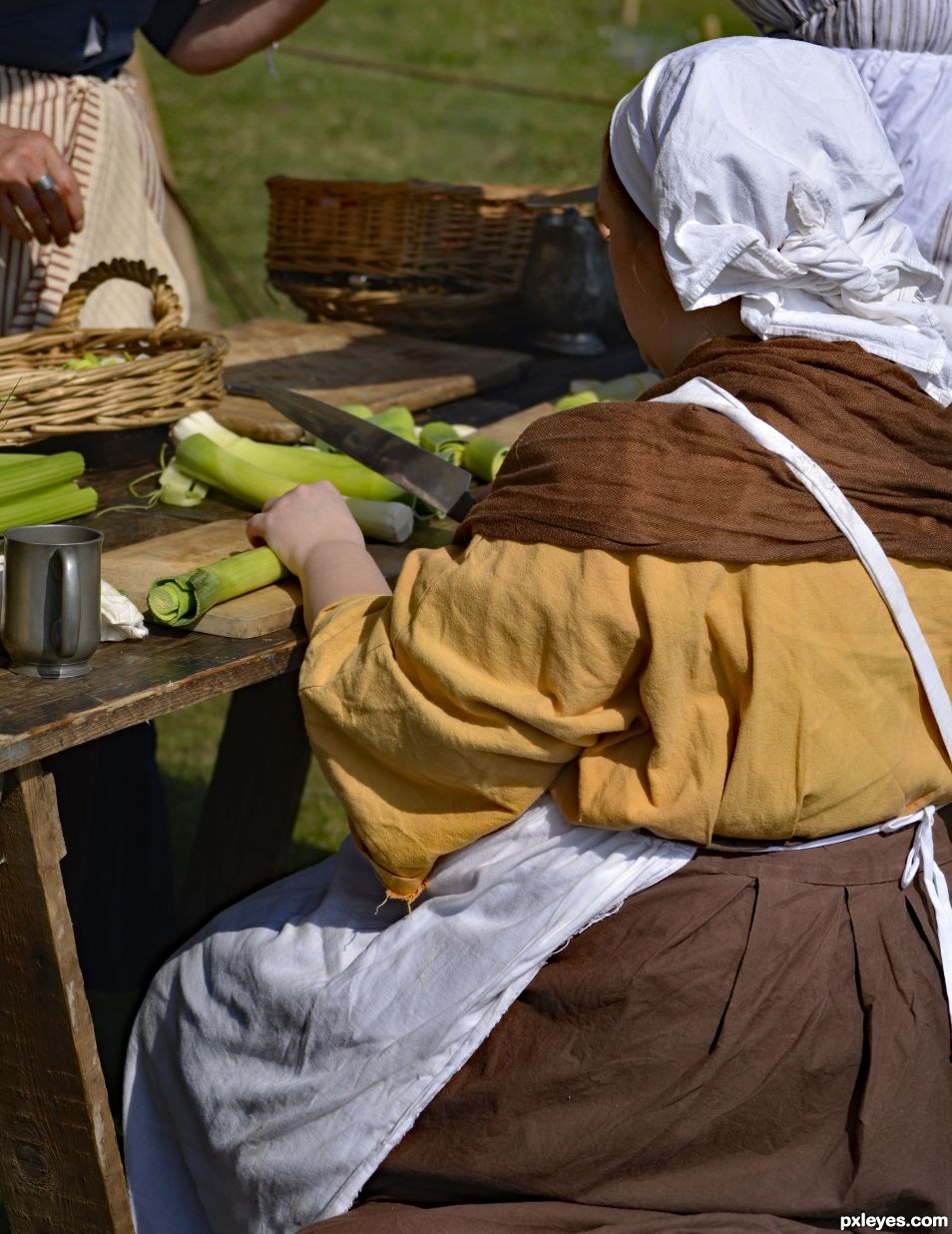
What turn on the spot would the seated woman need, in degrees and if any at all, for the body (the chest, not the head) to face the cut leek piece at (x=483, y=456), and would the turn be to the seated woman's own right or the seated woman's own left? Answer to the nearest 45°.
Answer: approximately 45° to the seated woman's own right

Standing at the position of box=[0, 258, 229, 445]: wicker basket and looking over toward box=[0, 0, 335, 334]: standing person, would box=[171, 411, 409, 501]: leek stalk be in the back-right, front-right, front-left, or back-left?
back-right

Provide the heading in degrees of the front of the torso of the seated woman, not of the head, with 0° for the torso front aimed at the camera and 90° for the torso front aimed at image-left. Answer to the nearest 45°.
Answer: approximately 135°

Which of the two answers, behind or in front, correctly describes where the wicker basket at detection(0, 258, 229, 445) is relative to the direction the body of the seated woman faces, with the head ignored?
in front

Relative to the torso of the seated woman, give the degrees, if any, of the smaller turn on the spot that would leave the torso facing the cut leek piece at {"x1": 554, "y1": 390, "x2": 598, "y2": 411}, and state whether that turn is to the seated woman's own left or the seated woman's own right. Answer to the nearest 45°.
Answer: approximately 45° to the seated woman's own right

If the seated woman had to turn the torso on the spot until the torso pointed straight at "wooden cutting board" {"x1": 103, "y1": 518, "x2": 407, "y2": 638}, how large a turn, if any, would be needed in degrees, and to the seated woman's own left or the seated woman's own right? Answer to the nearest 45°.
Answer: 0° — they already face it

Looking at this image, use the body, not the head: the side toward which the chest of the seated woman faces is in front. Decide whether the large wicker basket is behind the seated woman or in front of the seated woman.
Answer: in front

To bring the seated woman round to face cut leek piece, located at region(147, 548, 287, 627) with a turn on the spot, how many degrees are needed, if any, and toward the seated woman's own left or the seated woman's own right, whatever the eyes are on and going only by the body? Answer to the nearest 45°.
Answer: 0° — they already face it

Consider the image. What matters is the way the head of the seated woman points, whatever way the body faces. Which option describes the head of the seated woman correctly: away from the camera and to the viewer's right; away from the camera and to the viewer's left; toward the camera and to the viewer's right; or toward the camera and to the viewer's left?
away from the camera and to the viewer's left

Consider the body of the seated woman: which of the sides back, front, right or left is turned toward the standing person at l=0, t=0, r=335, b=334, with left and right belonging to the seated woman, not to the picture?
front
